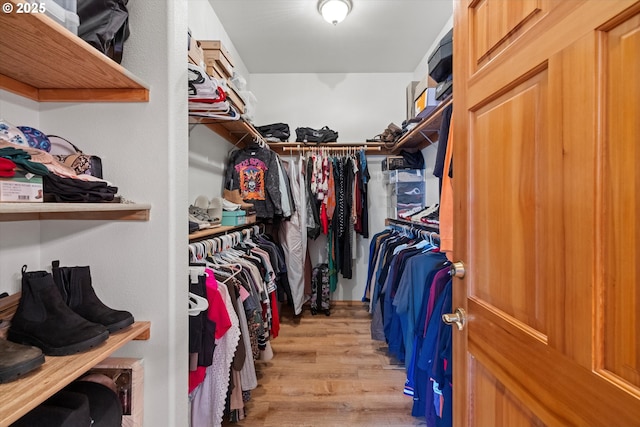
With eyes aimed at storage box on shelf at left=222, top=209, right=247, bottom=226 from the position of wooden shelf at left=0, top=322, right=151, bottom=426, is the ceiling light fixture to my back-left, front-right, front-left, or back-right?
front-right

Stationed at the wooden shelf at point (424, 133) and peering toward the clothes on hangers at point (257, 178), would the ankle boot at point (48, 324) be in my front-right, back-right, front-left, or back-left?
front-left

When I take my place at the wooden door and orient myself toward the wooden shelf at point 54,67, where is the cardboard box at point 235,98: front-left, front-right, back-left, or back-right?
front-right

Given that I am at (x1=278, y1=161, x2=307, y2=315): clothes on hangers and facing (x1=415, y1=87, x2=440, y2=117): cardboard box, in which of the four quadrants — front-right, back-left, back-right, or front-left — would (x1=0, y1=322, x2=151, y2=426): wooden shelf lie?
front-right

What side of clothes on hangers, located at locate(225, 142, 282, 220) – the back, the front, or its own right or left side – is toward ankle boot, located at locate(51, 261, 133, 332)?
front

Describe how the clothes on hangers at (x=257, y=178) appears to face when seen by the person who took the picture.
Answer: facing the viewer

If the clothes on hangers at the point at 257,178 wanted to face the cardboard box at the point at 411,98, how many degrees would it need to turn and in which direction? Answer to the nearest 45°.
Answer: approximately 90° to its left

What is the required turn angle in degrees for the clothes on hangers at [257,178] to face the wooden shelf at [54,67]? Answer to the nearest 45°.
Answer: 0° — it already faces it

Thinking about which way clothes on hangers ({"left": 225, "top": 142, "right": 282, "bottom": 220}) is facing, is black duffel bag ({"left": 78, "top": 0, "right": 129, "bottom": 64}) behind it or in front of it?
in front

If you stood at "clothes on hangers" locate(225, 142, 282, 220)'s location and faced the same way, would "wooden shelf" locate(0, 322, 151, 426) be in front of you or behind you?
in front

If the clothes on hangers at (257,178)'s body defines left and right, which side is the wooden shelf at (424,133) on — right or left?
on its left

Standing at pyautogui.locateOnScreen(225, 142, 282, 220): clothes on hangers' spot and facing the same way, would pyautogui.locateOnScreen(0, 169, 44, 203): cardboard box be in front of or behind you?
in front

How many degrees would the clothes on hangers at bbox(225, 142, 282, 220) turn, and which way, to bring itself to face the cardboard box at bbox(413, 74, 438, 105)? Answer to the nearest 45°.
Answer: approximately 45° to its left
